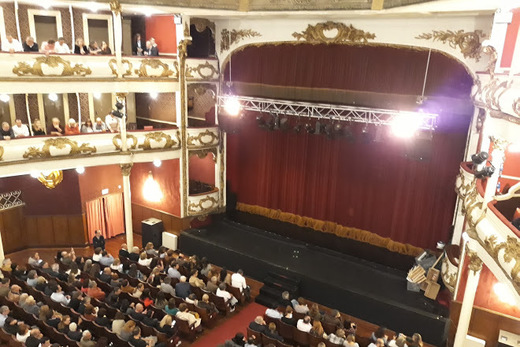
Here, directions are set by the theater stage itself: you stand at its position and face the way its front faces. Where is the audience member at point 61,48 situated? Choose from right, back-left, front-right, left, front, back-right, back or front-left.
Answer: front-right

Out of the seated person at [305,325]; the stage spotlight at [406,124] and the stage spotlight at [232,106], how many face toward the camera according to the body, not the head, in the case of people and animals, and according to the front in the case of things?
2

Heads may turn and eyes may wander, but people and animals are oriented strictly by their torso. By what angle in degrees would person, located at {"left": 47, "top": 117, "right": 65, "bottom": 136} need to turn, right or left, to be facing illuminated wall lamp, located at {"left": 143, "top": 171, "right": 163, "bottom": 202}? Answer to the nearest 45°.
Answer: approximately 90° to their left

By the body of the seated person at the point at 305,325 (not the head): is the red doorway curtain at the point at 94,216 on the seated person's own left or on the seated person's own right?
on the seated person's own left

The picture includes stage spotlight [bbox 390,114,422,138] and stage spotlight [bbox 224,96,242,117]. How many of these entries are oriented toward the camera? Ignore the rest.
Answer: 2

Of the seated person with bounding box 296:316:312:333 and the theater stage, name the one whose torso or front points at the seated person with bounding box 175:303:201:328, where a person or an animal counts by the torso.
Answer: the theater stage

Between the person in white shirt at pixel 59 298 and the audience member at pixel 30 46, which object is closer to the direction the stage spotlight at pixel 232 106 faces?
the person in white shirt

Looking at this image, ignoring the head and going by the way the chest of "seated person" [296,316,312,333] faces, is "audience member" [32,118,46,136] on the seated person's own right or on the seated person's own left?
on the seated person's own left
